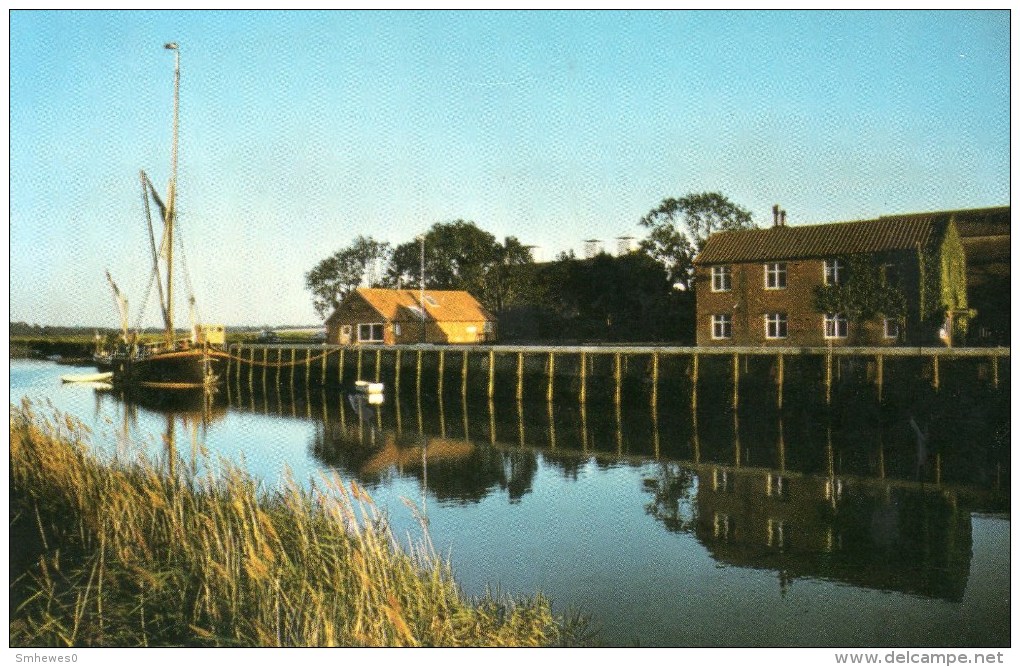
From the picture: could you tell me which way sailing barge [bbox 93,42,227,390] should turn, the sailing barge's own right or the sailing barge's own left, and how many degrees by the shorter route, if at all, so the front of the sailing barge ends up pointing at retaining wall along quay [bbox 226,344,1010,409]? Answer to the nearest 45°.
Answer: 0° — it already faces it

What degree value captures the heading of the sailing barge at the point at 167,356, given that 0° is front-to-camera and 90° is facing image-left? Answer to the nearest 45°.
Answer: approximately 315°

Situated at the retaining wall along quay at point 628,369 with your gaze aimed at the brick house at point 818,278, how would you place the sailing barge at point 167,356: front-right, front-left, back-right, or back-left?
back-left

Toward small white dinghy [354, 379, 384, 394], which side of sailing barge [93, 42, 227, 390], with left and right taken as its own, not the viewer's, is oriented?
front

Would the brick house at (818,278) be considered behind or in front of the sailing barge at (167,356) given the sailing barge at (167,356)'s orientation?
in front
